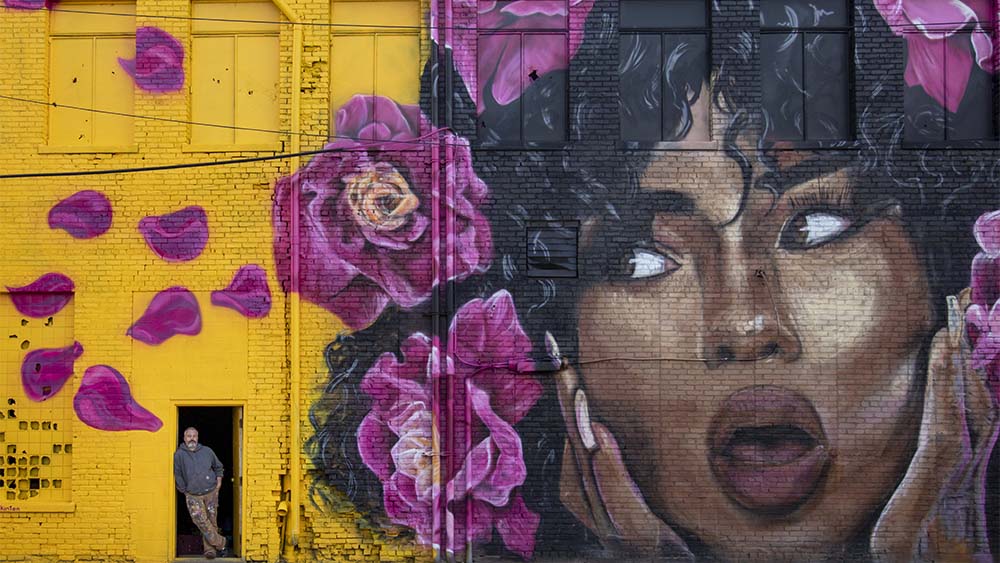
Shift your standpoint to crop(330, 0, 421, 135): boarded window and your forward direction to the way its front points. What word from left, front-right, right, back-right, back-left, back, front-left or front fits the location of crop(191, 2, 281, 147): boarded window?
right

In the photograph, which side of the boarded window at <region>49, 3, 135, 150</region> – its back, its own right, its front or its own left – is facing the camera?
front

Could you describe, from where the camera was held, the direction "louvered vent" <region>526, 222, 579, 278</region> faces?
facing the viewer

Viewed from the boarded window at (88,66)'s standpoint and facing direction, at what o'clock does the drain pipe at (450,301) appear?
The drain pipe is roughly at 10 o'clock from the boarded window.

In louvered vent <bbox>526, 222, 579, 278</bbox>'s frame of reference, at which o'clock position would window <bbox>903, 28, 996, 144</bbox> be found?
The window is roughly at 9 o'clock from the louvered vent.

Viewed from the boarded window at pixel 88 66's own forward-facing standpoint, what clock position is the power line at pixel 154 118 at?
The power line is roughly at 10 o'clock from the boarded window.

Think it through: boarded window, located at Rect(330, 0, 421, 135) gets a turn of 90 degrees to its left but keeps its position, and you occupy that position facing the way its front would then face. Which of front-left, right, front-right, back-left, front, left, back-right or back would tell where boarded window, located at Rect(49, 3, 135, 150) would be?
back

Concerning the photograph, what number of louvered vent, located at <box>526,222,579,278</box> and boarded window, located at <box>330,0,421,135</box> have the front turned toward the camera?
2

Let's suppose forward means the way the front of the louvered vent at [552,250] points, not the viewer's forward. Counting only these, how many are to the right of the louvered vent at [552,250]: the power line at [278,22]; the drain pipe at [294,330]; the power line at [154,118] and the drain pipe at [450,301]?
4

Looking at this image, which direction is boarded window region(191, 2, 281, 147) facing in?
toward the camera
